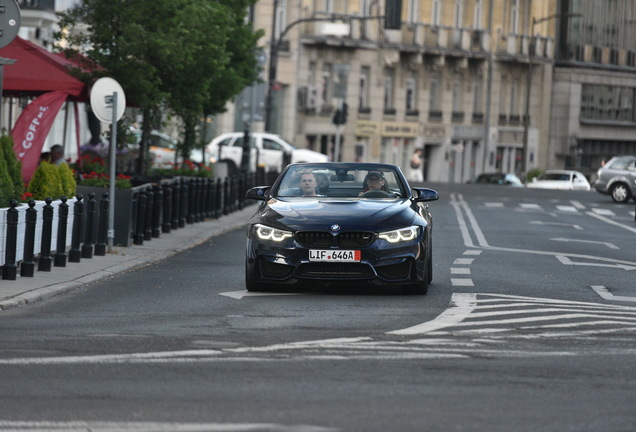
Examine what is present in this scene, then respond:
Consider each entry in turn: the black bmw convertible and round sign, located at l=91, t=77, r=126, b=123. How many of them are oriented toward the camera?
1

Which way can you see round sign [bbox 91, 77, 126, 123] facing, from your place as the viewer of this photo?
facing away from the viewer and to the left of the viewer

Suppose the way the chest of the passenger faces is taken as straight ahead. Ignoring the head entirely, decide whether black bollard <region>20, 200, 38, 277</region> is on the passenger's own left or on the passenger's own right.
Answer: on the passenger's own right

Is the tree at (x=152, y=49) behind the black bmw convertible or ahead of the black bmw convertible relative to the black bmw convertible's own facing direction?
behind

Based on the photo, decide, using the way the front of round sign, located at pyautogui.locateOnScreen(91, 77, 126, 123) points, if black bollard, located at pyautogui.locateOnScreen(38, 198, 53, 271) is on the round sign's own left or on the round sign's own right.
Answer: on the round sign's own left

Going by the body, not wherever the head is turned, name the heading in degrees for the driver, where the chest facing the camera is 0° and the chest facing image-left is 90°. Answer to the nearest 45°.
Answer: approximately 0°

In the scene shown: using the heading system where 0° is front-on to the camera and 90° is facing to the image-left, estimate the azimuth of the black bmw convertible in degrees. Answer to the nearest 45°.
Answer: approximately 0°
